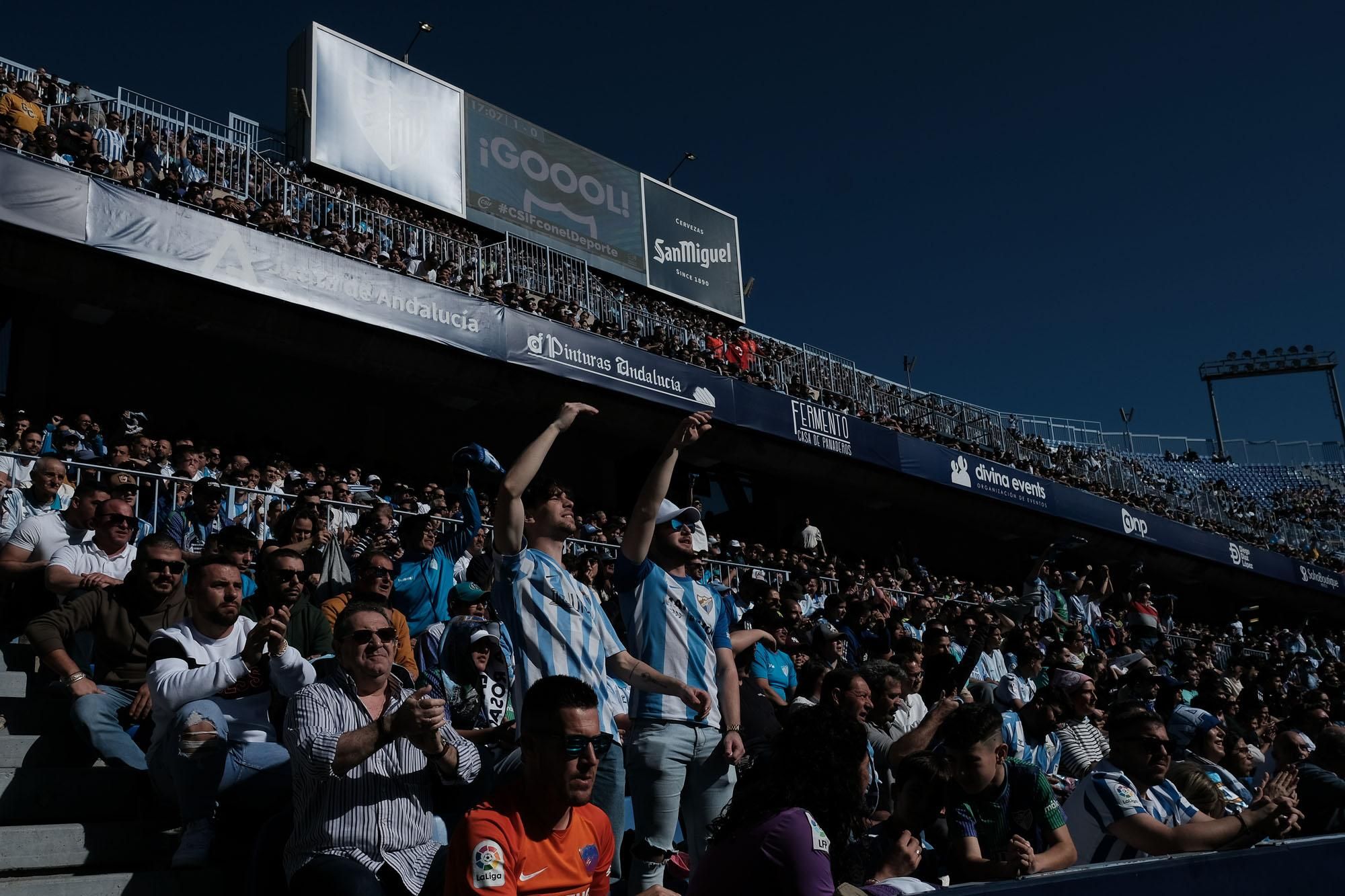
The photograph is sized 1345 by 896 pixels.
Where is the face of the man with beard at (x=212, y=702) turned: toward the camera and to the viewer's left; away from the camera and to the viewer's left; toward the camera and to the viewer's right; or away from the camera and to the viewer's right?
toward the camera and to the viewer's right

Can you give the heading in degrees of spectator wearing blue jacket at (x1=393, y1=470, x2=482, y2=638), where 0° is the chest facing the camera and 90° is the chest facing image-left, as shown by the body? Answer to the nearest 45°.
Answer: approximately 315°

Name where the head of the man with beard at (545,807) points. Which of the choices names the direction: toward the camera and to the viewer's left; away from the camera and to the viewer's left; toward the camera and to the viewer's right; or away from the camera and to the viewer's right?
toward the camera and to the viewer's right

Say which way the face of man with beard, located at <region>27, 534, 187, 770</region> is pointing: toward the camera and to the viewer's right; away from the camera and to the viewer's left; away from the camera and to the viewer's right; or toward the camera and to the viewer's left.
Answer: toward the camera and to the viewer's right

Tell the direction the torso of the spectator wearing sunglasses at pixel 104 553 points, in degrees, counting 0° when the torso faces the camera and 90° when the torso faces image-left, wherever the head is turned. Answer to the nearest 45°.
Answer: approximately 315°

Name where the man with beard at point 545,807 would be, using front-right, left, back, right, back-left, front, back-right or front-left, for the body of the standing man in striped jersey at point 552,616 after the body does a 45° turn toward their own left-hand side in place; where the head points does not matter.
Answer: right

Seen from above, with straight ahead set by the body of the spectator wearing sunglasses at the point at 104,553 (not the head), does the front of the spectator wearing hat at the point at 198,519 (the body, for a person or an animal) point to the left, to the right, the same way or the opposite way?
the same way

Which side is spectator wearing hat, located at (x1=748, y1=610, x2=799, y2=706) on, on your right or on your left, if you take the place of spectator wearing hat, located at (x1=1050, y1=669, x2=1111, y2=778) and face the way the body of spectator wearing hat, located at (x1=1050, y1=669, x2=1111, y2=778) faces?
on your right

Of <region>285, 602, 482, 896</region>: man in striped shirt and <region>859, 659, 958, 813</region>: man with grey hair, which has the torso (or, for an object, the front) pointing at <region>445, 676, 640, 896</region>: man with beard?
the man in striped shirt

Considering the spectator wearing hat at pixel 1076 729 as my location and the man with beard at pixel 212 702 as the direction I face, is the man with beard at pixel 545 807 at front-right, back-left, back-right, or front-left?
front-left

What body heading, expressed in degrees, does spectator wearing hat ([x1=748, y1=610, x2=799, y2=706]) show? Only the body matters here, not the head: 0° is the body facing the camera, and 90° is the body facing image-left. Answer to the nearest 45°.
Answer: approximately 315°

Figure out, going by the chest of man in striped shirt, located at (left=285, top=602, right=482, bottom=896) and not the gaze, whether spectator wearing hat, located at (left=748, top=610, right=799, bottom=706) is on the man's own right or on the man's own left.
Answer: on the man's own left

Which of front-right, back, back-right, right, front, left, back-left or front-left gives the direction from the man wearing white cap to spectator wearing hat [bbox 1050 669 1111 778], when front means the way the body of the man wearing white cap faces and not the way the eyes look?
left

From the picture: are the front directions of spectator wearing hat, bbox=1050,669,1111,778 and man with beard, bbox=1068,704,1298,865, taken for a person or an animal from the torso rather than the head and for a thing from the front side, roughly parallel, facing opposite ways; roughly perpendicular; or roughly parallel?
roughly parallel

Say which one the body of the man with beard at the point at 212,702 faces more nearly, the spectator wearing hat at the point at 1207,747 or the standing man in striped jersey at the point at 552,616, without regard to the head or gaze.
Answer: the standing man in striped jersey

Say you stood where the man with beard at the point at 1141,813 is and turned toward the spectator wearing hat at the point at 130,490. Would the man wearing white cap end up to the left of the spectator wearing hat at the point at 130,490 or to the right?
left
